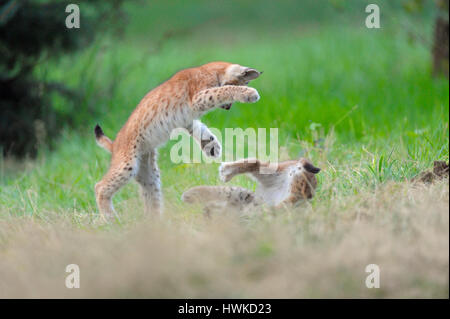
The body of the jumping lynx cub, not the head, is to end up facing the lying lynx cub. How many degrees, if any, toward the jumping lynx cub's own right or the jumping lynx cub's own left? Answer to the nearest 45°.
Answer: approximately 45° to the jumping lynx cub's own right

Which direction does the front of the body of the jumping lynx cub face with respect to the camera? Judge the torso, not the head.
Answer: to the viewer's right
